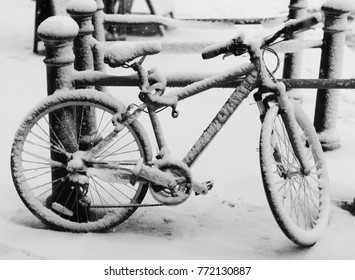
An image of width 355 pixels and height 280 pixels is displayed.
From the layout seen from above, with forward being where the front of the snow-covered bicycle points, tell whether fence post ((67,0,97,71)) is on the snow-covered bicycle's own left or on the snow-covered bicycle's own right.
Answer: on the snow-covered bicycle's own left

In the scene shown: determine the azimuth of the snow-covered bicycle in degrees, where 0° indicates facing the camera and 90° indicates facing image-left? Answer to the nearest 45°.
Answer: approximately 270°

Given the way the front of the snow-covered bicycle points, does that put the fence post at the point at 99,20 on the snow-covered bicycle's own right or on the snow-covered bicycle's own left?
on the snow-covered bicycle's own left

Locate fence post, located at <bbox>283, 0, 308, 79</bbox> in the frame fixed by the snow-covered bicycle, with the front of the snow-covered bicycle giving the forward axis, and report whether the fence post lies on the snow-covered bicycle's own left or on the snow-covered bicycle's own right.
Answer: on the snow-covered bicycle's own left

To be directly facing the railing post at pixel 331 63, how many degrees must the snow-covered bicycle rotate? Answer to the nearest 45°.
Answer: approximately 45° to its left

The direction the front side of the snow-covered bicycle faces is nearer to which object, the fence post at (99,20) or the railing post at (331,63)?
the railing post
